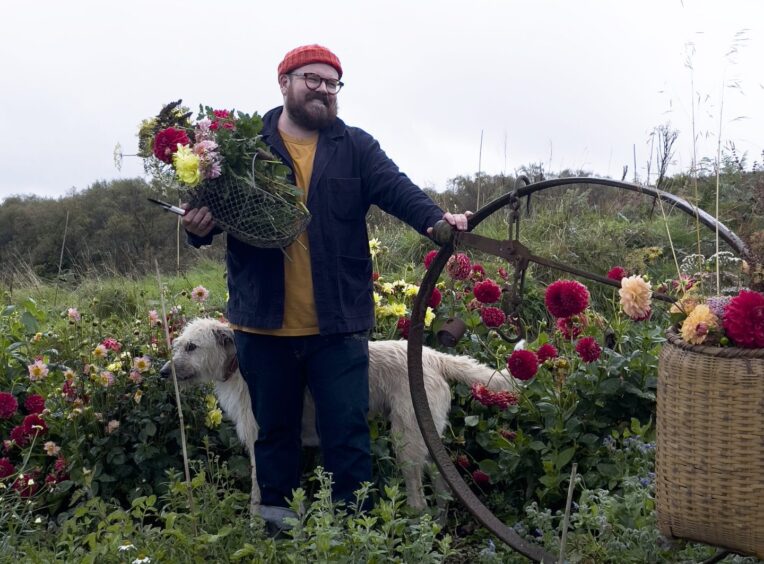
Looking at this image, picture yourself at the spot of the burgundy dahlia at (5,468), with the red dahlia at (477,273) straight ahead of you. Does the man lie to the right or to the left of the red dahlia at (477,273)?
right

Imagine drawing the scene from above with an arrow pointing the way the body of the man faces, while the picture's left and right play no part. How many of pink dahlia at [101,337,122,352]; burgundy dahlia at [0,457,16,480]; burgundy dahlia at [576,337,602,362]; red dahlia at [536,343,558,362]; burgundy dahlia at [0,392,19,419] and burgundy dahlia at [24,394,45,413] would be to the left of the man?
2

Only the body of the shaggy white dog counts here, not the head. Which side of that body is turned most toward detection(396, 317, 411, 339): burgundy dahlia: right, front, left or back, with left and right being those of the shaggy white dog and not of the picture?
right

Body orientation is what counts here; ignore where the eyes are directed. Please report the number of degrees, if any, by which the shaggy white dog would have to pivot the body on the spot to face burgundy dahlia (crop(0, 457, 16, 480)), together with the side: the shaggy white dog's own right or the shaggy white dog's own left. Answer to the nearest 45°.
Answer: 0° — it already faces it

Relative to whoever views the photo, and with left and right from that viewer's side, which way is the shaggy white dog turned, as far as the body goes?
facing to the left of the viewer

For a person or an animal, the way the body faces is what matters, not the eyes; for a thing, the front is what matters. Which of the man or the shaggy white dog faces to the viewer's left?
the shaggy white dog

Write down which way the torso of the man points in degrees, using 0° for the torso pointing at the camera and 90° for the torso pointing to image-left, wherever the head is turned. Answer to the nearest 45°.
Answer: approximately 0°

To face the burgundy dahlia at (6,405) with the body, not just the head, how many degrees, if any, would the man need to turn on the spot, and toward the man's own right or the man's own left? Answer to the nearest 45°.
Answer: approximately 135° to the man's own right

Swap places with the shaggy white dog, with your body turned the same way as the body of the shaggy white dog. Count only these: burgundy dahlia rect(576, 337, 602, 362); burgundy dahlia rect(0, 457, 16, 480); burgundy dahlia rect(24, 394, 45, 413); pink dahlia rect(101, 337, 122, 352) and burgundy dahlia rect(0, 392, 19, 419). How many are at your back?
1

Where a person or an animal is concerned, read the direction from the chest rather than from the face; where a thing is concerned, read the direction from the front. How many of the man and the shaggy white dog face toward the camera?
1

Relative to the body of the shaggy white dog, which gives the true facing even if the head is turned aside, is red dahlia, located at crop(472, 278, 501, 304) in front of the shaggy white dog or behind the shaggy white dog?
behind

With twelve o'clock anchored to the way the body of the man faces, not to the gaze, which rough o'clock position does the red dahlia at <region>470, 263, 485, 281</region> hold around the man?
The red dahlia is roughly at 7 o'clock from the man.

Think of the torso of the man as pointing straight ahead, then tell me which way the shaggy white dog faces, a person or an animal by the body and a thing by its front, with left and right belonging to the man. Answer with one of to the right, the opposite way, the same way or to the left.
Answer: to the right

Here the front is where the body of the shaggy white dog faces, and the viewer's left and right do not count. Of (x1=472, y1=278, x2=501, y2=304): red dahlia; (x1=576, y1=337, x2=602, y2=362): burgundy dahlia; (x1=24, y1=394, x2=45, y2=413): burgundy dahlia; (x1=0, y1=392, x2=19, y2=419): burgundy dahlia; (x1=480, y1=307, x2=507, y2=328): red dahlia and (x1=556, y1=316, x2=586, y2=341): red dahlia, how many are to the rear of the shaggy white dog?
4

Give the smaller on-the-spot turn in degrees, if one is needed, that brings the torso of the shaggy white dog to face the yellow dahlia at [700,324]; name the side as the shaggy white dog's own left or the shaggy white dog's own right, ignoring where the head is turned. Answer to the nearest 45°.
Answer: approximately 135° to the shaggy white dog's own left

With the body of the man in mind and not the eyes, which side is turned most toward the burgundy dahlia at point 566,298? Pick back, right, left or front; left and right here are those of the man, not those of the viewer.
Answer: left

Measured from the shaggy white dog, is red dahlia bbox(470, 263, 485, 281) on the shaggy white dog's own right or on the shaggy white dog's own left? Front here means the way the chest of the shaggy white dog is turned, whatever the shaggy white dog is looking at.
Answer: on the shaggy white dog's own right
